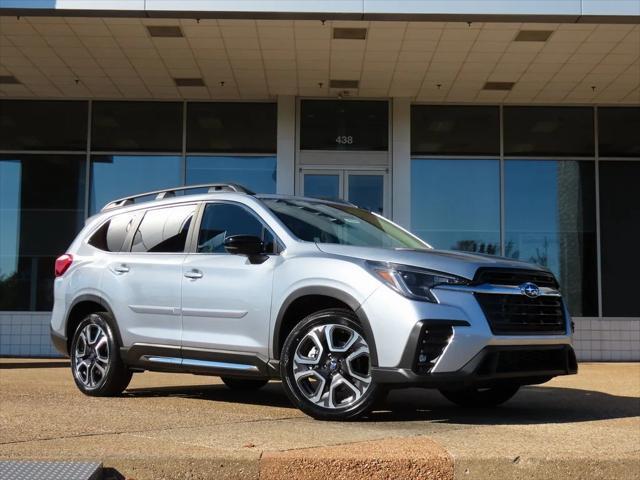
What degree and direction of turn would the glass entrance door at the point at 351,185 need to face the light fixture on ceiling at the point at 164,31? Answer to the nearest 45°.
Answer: approximately 45° to its right

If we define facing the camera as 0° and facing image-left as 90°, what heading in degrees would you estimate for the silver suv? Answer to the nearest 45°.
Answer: approximately 315°

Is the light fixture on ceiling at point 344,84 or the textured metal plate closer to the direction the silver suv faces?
the textured metal plate

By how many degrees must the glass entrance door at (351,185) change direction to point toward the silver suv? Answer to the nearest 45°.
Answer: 0° — it already faces it

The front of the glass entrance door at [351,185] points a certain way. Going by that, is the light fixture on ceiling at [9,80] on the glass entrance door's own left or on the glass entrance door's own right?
on the glass entrance door's own right

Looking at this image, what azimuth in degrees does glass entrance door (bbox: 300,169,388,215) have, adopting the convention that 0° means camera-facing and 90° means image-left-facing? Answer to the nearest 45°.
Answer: approximately 0°

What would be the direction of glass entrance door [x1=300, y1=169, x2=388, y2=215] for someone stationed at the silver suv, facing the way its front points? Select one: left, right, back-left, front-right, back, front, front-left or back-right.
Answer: back-left

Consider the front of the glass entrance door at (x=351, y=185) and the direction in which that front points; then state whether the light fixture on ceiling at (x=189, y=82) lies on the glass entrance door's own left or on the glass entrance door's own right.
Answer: on the glass entrance door's own right
